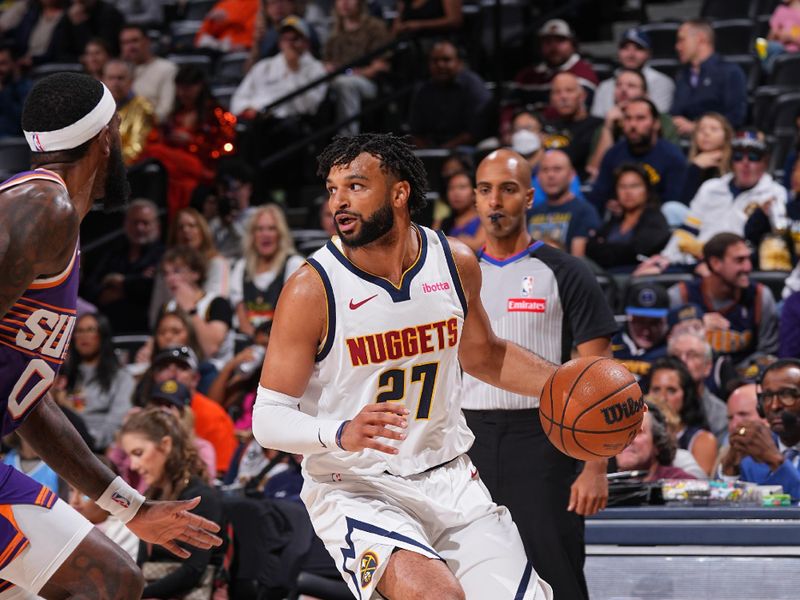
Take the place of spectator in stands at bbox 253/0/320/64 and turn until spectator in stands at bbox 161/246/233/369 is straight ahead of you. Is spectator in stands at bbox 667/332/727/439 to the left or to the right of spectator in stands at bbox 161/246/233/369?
left

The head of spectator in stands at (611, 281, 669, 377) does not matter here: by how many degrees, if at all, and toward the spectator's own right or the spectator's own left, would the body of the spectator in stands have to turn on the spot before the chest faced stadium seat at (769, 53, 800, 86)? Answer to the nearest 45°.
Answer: approximately 180°

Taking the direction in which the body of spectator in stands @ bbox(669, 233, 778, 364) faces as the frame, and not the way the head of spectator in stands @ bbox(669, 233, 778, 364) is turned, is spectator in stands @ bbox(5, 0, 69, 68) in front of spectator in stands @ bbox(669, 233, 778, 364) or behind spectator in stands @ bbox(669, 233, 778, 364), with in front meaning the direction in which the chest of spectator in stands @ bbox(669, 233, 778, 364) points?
behind

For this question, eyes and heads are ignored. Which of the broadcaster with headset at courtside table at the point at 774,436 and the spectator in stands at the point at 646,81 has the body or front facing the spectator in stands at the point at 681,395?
the spectator in stands at the point at 646,81

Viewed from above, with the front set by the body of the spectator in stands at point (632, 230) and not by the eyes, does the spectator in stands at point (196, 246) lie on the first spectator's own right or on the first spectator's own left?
on the first spectator's own right
